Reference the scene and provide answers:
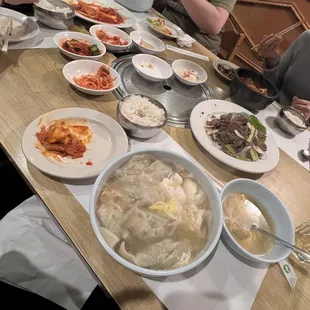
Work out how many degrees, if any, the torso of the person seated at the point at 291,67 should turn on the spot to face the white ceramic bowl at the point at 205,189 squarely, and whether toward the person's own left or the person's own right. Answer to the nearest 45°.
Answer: approximately 45° to the person's own left

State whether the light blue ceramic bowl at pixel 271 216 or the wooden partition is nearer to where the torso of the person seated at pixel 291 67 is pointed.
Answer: the light blue ceramic bowl

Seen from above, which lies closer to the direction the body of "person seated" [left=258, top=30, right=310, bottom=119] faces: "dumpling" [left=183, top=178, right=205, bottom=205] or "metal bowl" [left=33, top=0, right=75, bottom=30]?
the dumpling

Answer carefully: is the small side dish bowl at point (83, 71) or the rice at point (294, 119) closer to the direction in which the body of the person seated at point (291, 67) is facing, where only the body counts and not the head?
the small side dish bowl

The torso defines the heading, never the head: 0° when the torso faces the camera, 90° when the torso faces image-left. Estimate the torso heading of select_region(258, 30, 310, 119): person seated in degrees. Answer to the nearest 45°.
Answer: approximately 45°

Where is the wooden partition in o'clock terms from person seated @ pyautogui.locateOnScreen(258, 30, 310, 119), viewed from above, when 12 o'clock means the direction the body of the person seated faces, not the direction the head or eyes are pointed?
The wooden partition is roughly at 4 o'clock from the person seated.

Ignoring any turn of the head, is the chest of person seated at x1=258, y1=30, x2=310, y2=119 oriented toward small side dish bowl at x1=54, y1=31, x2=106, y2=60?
yes

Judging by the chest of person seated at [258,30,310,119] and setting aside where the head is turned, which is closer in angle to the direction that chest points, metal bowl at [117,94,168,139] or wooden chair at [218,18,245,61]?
the metal bowl

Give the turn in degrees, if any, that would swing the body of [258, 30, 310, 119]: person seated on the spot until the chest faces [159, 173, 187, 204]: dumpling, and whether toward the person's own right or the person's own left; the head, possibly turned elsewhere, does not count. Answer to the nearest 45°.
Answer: approximately 45° to the person's own left

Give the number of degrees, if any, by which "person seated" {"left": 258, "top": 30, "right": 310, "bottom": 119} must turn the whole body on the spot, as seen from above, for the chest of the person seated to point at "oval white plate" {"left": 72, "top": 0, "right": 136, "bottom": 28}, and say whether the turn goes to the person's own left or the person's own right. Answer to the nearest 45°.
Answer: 0° — they already face it

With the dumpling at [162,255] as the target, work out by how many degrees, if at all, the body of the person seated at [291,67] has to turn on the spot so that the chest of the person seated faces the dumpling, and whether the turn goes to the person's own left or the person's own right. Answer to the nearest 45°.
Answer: approximately 45° to the person's own left
